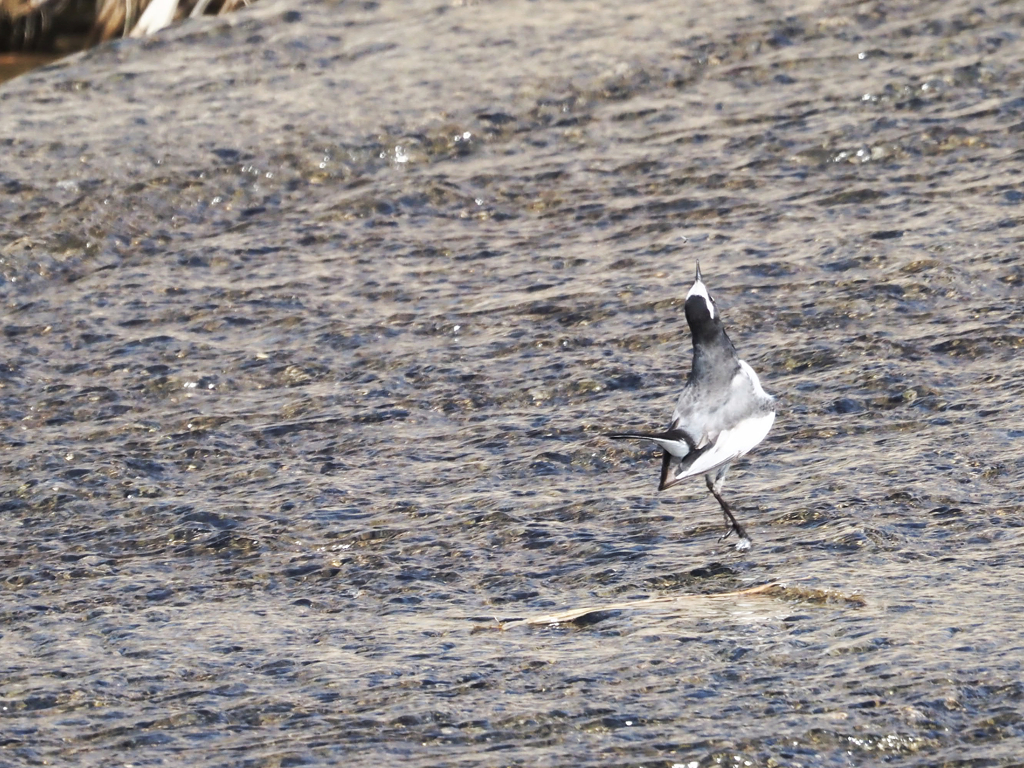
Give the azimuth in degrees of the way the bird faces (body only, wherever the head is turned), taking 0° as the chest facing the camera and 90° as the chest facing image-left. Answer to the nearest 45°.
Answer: approximately 225°
